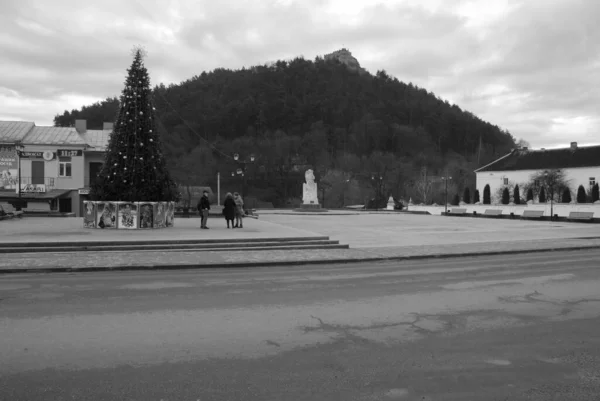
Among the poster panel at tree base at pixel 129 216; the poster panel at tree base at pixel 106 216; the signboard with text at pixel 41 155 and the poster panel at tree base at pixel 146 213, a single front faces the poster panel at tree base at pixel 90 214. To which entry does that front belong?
the signboard with text

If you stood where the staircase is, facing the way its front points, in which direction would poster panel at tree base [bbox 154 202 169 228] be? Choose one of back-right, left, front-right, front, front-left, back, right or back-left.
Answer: back

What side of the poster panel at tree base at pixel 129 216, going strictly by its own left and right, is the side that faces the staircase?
front

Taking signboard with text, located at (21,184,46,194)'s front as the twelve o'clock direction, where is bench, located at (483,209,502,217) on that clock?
The bench is roughly at 10 o'clock from the signboard with text.

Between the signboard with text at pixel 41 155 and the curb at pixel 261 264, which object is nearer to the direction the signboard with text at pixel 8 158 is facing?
the curb

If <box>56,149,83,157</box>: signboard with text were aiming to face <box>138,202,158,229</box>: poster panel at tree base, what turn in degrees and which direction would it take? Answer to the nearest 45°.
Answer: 0° — it already faces it

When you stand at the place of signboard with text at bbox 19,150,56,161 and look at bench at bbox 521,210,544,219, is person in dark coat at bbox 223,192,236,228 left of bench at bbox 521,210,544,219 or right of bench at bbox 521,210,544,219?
right

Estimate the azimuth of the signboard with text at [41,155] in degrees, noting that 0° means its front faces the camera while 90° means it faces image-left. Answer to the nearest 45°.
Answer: approximately 0°

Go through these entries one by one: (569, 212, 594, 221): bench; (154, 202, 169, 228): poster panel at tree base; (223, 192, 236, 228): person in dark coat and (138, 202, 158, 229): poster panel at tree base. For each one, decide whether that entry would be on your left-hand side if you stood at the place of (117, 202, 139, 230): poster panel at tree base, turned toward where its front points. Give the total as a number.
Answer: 4

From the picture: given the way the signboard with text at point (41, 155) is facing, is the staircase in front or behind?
in front

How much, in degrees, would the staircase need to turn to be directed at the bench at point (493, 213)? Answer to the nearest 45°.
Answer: approximately 135° to its left

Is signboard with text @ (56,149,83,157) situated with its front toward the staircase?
yes
